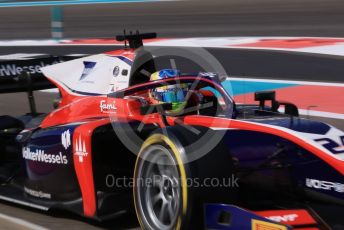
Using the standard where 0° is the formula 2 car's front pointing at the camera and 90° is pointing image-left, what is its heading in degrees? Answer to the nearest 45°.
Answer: approximately 315°
